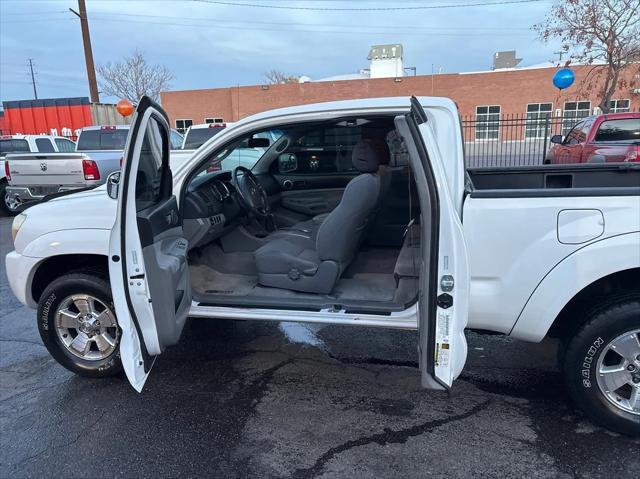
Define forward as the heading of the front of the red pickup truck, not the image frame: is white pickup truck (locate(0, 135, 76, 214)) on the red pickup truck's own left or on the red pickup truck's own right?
on the red pickup truck's own left

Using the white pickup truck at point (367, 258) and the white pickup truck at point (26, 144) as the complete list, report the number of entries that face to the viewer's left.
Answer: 1

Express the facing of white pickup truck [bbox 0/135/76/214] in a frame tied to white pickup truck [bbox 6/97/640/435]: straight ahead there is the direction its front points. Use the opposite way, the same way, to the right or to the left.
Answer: to the right

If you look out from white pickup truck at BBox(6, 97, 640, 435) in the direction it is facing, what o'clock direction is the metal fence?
The metal fence is roughly at 4 o'clock from the white pickup truck.

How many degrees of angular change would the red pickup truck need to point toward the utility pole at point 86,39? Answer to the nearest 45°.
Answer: approximately 45° to its left

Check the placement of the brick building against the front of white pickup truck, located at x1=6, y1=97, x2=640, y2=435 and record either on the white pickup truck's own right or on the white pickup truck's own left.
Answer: on the white pickup truck's own right

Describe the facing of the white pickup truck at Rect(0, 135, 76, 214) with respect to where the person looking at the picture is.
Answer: facing away from the viewer and to the right of the viewer

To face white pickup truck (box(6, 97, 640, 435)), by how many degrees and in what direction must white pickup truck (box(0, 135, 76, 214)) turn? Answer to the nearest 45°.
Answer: approximately 135° to its right

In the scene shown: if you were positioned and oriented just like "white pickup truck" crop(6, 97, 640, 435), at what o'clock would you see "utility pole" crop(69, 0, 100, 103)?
The utility pole is roughly at 2 o'clock from the white pickup truck.

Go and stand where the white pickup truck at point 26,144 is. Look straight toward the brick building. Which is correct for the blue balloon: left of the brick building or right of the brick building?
right

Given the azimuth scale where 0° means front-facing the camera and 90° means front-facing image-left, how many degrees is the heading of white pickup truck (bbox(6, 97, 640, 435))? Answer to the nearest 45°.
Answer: approximately 90°
